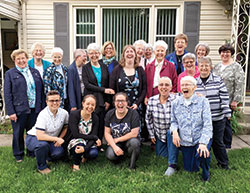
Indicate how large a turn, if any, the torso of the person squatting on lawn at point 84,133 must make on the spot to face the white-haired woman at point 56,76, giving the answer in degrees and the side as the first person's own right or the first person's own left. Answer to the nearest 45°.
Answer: approximately 135° to the first person's own right

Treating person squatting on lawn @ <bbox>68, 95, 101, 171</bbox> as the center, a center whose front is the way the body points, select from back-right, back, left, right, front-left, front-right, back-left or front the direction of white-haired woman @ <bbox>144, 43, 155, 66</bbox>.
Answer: back-left

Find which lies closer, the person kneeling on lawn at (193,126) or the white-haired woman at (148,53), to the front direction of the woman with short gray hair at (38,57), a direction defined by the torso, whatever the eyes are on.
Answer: the person kneeling on lawn

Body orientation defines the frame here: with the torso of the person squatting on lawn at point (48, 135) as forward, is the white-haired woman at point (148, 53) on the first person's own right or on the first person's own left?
on the first person's own left

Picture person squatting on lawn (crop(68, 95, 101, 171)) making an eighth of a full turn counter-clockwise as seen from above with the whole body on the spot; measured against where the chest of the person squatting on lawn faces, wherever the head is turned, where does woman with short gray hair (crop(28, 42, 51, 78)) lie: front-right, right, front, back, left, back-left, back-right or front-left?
back

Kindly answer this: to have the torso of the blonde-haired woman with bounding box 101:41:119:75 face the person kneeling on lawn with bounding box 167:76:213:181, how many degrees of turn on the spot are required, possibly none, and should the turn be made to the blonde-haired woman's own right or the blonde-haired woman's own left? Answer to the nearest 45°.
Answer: approximately 45° to the blonde-haired woman's own left
